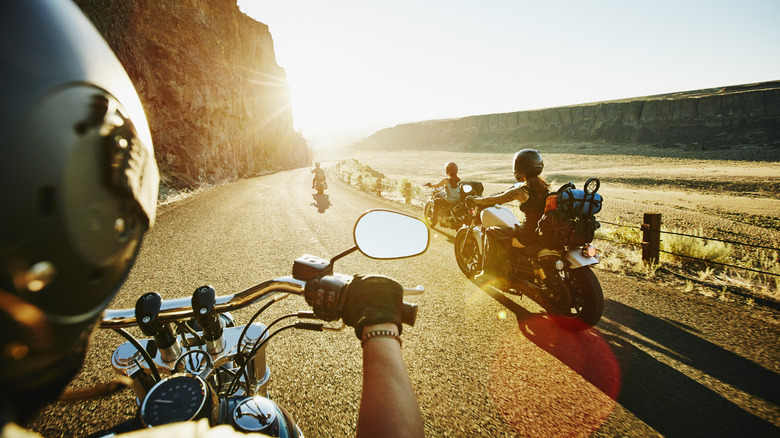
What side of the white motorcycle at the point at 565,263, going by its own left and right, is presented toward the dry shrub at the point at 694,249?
right

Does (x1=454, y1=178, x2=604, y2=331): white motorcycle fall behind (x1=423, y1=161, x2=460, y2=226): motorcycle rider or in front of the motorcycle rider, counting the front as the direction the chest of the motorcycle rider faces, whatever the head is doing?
behind

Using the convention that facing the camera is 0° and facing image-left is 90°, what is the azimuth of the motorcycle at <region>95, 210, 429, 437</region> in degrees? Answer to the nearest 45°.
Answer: approximately 180°

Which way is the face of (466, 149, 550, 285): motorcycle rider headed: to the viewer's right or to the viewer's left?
to the viewer's left

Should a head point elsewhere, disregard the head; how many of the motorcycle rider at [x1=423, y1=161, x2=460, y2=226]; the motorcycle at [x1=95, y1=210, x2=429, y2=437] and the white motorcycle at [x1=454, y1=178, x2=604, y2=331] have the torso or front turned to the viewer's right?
0

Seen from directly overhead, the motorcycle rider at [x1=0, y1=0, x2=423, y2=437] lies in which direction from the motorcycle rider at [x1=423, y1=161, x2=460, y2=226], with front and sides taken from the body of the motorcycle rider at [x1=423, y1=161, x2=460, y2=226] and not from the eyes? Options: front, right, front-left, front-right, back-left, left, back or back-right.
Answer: back-left

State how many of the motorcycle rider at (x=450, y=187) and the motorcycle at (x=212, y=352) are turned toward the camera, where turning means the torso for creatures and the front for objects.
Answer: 0

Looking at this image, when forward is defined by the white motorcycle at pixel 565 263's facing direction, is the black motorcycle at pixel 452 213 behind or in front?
in front

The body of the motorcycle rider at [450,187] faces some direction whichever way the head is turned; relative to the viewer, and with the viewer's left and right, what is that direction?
facing away from the viewer and to the left of the viewer

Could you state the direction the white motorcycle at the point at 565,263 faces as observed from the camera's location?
facing away from the viewer and to the left of the viewer
